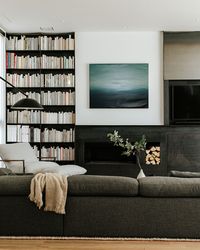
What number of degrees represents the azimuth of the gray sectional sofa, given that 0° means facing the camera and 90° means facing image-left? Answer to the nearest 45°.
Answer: approximately 180°

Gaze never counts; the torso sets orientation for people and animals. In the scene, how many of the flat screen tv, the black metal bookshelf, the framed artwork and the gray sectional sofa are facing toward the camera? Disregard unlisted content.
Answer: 3

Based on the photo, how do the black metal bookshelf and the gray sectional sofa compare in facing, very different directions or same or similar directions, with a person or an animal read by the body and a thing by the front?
very different directions

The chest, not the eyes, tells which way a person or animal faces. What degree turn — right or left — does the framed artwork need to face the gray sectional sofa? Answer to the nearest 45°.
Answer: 0° — it already faces it

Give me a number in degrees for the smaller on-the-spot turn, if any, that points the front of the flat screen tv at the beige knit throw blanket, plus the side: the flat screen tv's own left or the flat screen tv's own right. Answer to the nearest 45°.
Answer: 0° — it already faces it

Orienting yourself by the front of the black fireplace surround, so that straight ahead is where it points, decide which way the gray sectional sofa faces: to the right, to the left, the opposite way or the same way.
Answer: the opposite way

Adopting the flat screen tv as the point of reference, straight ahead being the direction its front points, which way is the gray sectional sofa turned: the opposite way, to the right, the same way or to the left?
the opposite way

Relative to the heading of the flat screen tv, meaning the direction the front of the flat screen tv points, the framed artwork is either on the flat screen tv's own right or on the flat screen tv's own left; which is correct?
on the flat screen tv's own right

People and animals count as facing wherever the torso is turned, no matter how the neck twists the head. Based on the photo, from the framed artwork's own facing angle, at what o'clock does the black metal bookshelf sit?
The black metal bookshelf is roughly at 3 o'clock from the framed artwork.
